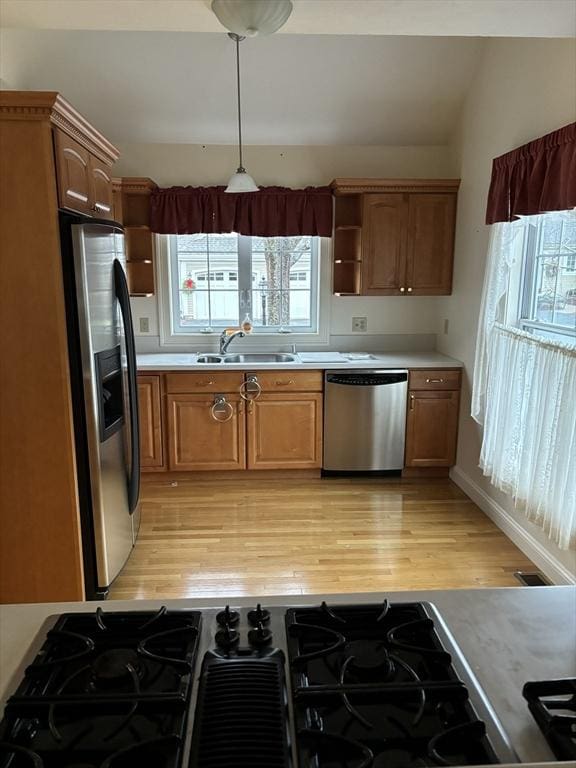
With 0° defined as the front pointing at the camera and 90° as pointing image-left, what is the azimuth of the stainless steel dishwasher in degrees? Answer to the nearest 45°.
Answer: approximately 0°

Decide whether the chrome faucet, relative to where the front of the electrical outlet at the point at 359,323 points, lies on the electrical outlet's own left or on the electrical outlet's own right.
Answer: on the electrical outlet's own right

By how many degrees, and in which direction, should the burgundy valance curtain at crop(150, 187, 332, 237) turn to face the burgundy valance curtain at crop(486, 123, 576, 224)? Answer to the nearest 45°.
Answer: approximately 45° to its left

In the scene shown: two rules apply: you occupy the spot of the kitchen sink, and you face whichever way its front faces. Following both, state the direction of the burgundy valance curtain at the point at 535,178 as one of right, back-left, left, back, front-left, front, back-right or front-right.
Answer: front-left

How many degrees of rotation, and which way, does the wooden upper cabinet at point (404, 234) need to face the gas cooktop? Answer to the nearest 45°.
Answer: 0° — it already faces it

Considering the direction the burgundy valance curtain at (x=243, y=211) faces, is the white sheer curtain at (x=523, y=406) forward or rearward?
forward
